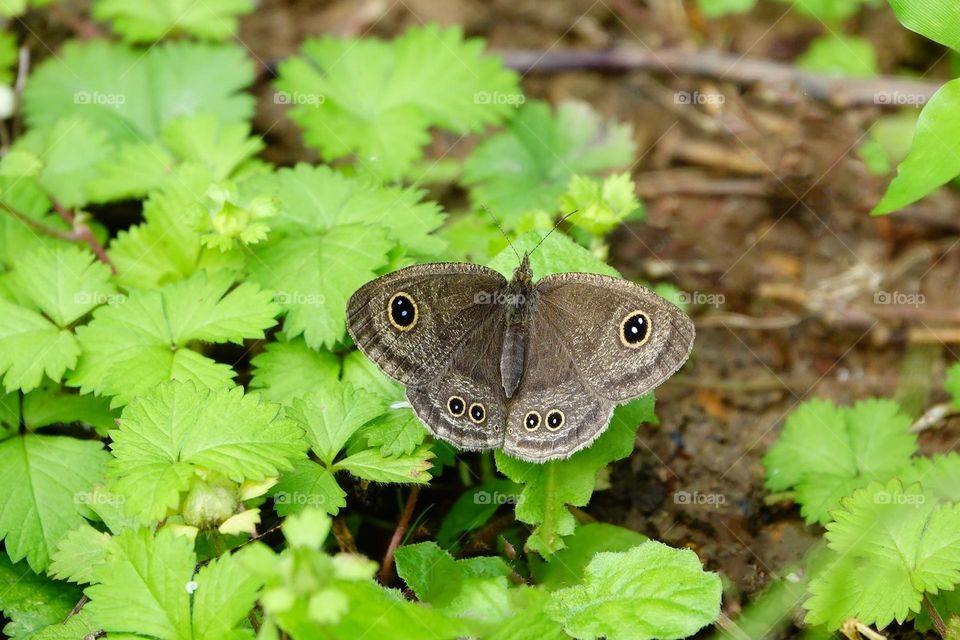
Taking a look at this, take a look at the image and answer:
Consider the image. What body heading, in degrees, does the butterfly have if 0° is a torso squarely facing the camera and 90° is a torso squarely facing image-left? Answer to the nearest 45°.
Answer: approximately 180°

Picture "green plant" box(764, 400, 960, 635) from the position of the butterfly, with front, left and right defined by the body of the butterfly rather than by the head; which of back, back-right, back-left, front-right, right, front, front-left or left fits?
right

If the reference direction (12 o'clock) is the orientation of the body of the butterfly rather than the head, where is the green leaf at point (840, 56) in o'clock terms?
The green leaf is roughly at 1 o'clock from the butterfly.

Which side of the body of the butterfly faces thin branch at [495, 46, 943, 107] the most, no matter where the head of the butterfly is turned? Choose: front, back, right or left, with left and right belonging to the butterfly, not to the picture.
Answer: front

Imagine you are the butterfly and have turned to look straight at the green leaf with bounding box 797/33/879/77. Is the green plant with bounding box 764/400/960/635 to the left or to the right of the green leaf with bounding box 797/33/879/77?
right

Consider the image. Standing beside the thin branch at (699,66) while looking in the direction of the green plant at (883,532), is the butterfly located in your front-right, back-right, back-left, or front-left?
front-right
